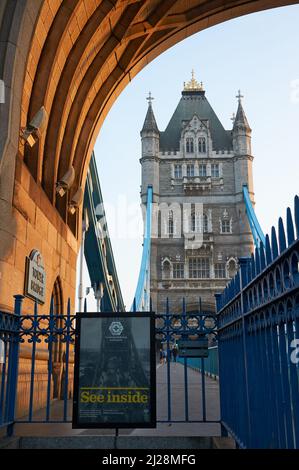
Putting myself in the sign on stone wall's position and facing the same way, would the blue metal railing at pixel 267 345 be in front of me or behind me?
in front

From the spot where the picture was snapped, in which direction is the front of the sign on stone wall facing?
facing the viewer and to the right of the viewer
